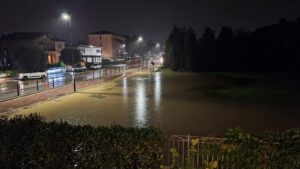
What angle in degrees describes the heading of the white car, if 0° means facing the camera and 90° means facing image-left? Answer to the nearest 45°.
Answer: approximately 45°
